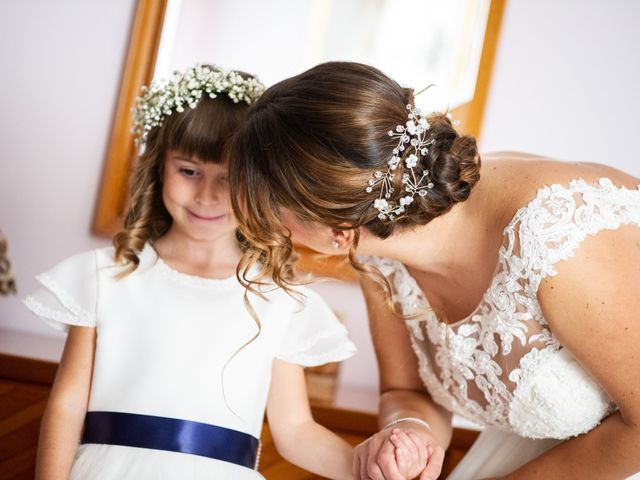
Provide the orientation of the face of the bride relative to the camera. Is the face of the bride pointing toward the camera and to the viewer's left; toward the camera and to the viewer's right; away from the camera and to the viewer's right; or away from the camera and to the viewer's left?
away from the camera and to the viewer's left

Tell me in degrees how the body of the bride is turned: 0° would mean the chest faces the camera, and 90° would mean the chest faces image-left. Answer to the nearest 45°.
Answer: approximately 45°
